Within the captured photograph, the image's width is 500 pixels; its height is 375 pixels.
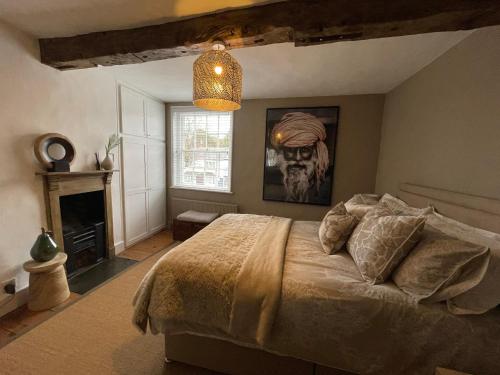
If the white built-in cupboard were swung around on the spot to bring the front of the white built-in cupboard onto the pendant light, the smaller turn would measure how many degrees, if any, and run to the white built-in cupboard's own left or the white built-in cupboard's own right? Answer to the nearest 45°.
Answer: approximately 45° to the white built-in cupboard's own right

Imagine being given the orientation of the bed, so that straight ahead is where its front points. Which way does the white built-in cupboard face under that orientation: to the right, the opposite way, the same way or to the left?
the opposite way

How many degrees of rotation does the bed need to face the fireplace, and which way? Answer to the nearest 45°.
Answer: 0° — it already faces it

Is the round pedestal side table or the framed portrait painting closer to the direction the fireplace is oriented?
the framed portrait painting

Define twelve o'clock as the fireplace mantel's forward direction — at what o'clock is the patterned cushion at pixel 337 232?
The patterned cushion is roughly at 12 o'clock from the fireplace mantel.

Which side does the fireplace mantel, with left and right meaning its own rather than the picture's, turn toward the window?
left

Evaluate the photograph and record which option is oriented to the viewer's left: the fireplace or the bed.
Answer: the bed

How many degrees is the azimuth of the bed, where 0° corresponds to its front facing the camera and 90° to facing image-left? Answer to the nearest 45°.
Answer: approximately 90°

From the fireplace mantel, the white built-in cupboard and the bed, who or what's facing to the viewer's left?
the bed

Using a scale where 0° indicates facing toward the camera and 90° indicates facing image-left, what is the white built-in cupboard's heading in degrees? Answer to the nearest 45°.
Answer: approximately 315°

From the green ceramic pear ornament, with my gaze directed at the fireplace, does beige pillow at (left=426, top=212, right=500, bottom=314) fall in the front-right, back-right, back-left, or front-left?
back-right

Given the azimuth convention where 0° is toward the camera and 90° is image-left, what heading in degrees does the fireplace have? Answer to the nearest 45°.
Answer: approximately 315°
